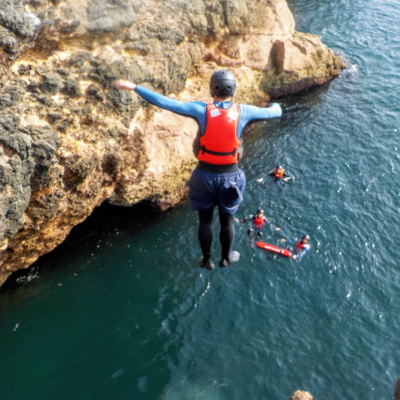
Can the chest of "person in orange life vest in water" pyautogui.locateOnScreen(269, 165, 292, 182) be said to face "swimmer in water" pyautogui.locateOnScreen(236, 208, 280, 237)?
yes

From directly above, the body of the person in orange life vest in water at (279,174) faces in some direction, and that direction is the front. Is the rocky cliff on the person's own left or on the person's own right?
on the person's own right

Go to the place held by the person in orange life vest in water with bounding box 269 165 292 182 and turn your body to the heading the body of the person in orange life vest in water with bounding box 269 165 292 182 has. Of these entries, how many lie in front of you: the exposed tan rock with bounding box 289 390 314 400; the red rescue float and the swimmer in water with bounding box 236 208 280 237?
3

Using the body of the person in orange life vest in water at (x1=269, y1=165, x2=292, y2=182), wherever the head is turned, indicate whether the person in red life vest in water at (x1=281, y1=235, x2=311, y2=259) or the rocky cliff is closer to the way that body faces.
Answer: the person in red life vest in water

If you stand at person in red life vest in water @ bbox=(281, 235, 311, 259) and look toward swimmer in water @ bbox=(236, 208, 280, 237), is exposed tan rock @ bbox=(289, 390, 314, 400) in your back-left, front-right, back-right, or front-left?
back-left

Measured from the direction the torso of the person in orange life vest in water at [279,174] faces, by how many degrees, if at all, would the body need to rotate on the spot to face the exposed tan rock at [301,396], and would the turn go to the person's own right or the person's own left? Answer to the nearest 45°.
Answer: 0° — they already face it

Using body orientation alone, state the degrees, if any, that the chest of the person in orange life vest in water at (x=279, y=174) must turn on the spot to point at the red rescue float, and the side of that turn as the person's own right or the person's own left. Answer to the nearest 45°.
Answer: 0° — they already face it

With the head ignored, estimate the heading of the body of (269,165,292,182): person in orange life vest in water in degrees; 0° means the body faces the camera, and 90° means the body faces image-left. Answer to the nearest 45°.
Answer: approximately 0°

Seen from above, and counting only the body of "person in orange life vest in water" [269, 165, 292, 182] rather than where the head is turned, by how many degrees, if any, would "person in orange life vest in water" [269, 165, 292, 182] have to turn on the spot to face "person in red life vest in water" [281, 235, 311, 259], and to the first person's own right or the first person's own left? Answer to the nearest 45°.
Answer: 0° — they already face them
